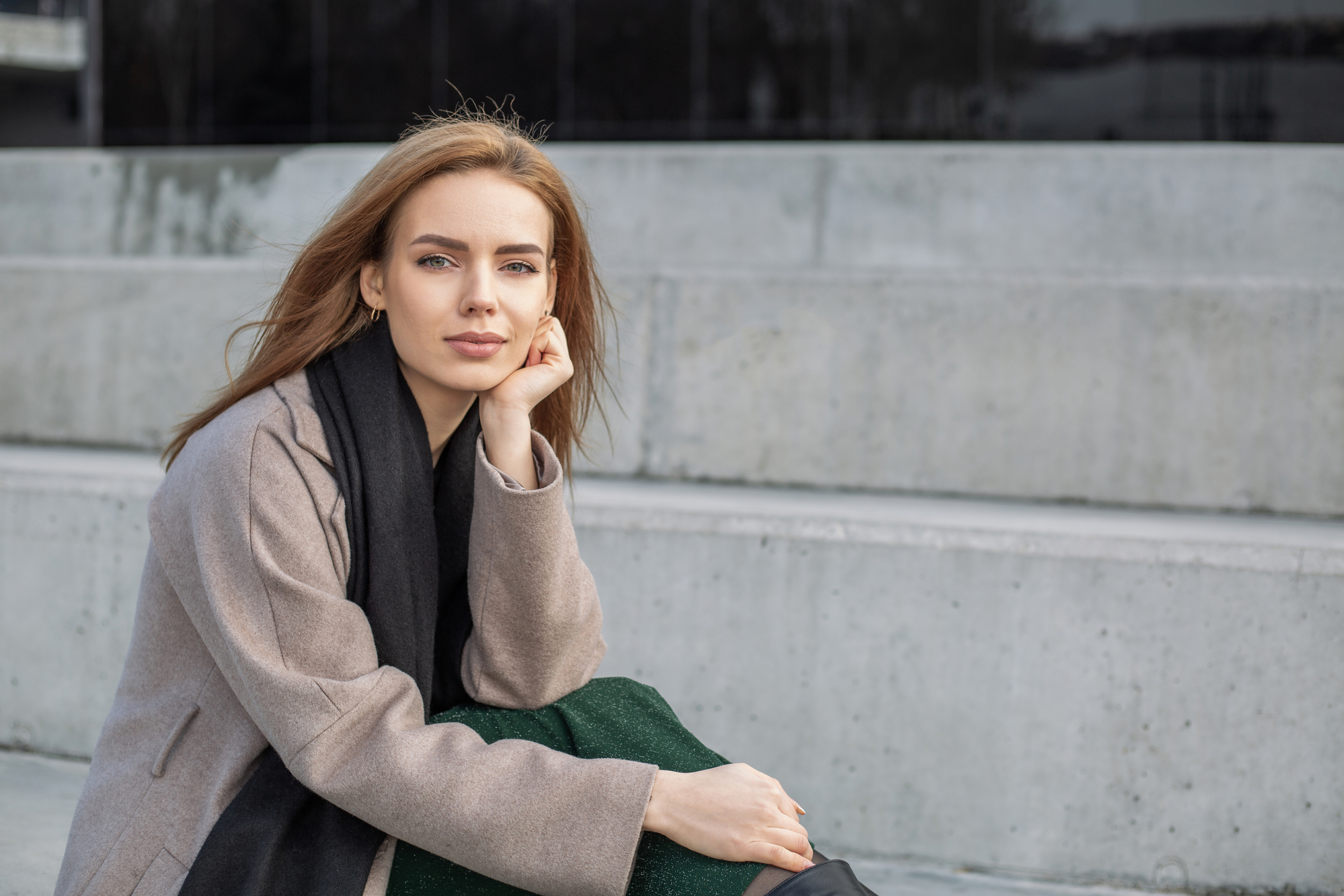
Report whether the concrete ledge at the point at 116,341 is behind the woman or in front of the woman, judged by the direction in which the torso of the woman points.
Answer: behind

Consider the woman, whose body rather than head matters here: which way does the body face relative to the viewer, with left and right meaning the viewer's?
facing the viewer and to the right of the viewer

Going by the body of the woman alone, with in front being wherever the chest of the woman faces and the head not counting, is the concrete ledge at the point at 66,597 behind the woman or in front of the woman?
behind

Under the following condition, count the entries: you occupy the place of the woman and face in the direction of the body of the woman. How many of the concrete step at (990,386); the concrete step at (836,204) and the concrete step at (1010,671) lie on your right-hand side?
0
